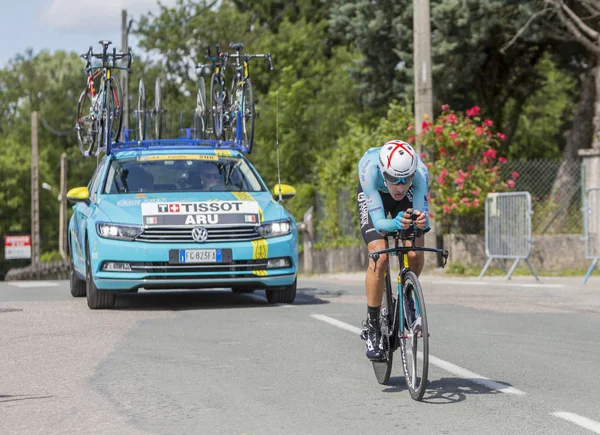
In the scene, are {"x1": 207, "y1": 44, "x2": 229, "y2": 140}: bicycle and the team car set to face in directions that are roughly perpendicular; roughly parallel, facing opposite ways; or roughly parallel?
roughly parallel

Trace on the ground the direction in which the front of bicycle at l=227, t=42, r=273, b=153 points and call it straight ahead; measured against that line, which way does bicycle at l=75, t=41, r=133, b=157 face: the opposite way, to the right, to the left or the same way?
the same way

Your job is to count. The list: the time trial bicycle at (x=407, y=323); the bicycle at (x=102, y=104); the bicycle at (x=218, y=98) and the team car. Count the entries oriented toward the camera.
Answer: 4

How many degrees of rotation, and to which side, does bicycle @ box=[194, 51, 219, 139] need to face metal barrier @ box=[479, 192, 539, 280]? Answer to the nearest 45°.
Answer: approximately 90° to its left

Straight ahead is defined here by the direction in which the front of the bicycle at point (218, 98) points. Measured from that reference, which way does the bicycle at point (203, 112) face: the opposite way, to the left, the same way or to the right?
the same way

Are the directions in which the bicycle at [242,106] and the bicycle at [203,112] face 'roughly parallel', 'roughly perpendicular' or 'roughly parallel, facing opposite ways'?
roughly parallel

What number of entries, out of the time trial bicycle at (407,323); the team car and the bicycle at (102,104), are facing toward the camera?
3

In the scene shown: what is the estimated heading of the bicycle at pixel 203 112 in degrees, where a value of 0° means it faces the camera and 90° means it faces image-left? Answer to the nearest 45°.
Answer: approximately 0°

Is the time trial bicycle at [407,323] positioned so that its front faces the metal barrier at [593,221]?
no

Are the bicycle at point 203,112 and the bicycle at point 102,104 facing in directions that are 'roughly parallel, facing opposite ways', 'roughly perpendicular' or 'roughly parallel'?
roughly parallel

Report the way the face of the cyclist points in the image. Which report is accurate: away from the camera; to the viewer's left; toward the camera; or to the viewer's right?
toward the camera

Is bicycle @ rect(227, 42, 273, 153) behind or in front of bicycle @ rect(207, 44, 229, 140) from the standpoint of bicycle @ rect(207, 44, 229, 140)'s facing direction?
in front

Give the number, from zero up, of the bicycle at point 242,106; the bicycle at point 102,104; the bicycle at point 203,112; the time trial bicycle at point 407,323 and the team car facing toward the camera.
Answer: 5

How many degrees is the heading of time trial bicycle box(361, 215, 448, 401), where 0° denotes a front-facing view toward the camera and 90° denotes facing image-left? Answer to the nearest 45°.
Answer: approximately 0°

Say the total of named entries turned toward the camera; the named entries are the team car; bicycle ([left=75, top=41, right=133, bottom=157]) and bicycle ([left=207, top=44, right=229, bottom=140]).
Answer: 3

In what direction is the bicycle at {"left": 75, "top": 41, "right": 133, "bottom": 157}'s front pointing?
toward the camera
